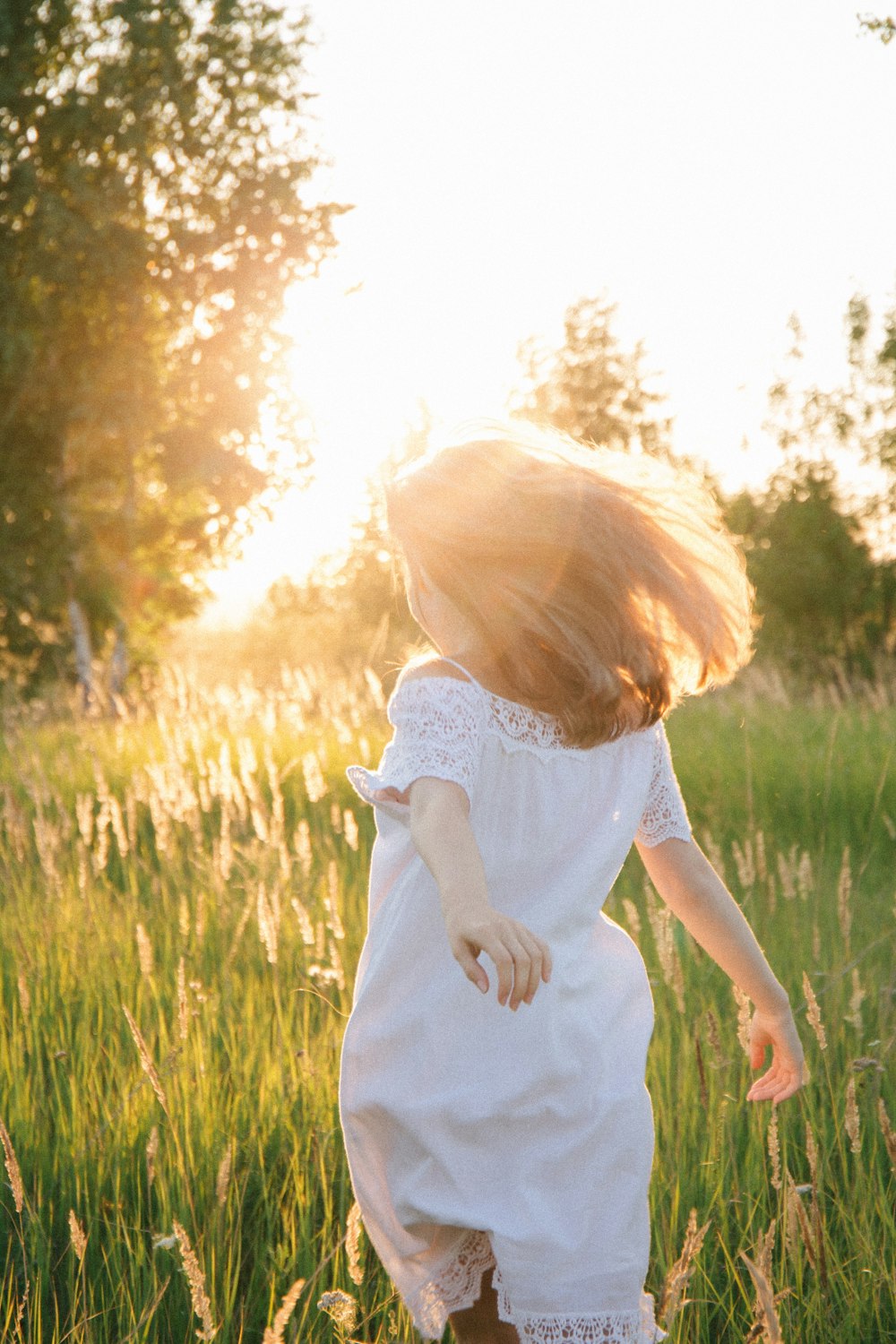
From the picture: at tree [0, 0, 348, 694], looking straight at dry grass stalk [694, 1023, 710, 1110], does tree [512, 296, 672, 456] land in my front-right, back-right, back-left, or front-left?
back-left

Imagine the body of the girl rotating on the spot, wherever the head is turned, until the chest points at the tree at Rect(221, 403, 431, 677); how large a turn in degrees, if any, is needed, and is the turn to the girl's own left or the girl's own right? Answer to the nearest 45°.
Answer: approximately 45° to the girl's own right

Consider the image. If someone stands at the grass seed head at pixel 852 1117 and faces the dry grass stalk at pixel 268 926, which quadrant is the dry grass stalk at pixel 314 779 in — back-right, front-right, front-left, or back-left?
front-right

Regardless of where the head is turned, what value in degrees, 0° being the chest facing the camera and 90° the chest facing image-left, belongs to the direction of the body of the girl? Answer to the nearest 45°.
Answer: approximately 135°

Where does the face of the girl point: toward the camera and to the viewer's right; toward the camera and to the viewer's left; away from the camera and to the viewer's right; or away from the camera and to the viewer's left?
away from the camera and to the viewer's left

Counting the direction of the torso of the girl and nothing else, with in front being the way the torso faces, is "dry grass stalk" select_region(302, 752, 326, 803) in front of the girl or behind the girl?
in front

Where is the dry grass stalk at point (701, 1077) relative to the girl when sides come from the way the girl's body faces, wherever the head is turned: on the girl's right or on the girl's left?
on the girl's right
